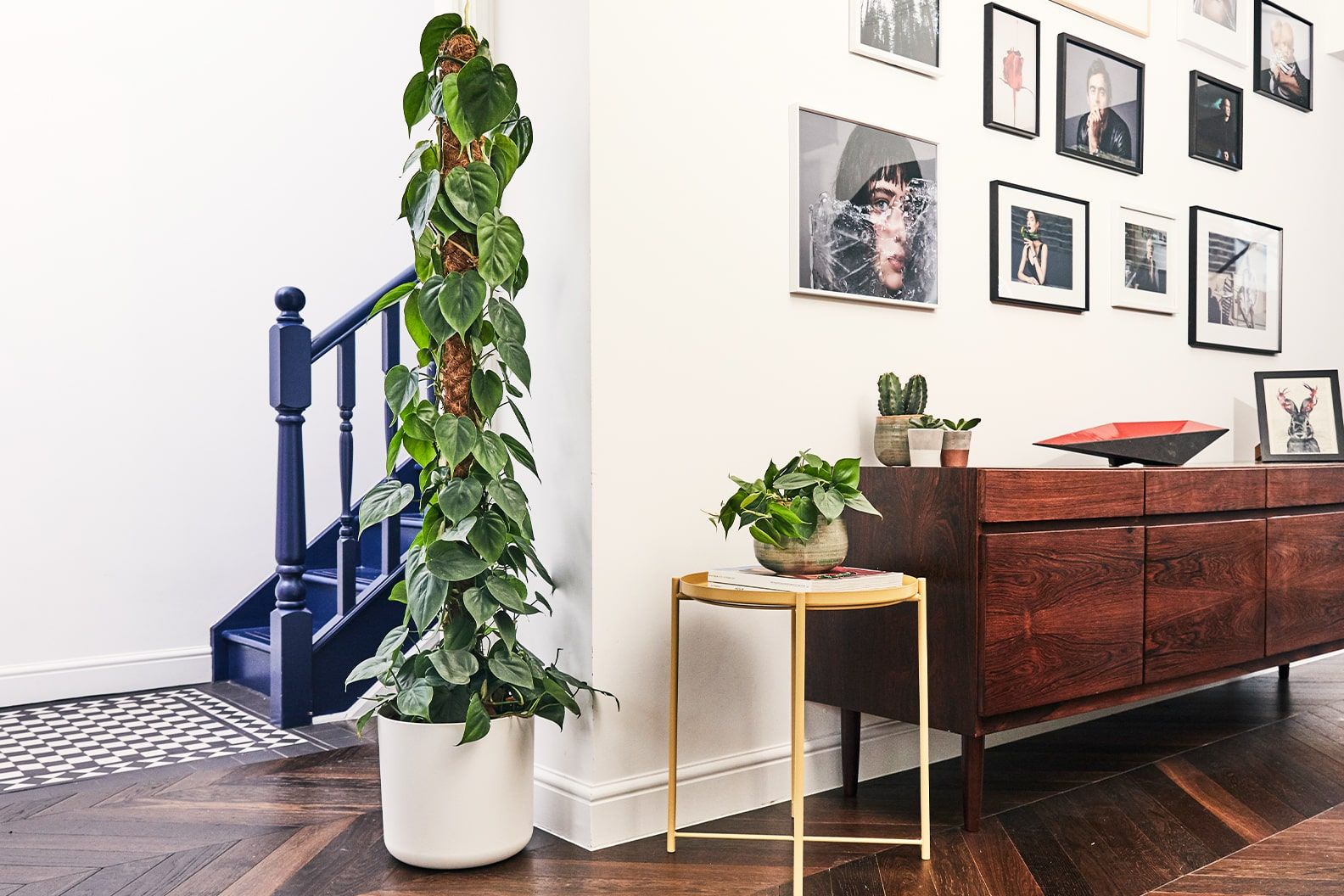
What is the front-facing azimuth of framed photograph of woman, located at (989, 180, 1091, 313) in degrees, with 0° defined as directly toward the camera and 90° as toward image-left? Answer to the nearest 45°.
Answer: approximately 315°

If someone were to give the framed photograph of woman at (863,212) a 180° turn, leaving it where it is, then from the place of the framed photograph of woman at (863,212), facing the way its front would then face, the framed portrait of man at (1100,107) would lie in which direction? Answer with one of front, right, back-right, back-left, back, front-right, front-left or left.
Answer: right

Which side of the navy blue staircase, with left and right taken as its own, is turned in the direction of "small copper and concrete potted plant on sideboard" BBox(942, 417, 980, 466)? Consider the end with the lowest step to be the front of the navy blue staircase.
left

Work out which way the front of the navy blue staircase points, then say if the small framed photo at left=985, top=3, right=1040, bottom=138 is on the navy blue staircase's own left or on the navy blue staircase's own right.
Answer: on the navy blue staircase's own left

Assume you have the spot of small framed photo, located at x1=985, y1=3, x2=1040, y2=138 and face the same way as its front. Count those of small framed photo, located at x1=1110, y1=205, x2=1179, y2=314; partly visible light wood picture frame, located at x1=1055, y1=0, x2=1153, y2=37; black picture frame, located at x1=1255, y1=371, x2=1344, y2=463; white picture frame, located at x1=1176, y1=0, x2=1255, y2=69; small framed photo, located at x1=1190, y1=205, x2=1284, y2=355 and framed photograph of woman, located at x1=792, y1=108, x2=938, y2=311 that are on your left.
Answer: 5

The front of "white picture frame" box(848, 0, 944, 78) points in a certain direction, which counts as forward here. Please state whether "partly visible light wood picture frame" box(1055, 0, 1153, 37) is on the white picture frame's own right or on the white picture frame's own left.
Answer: on the white picture frame's own left

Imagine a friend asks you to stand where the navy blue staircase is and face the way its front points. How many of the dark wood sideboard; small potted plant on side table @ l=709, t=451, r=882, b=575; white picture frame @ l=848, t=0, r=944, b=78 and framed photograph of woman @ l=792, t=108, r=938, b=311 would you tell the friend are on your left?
4

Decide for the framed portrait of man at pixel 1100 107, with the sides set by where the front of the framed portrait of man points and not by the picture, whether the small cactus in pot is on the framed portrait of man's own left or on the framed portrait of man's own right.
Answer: on the framed portrait of man's own right
